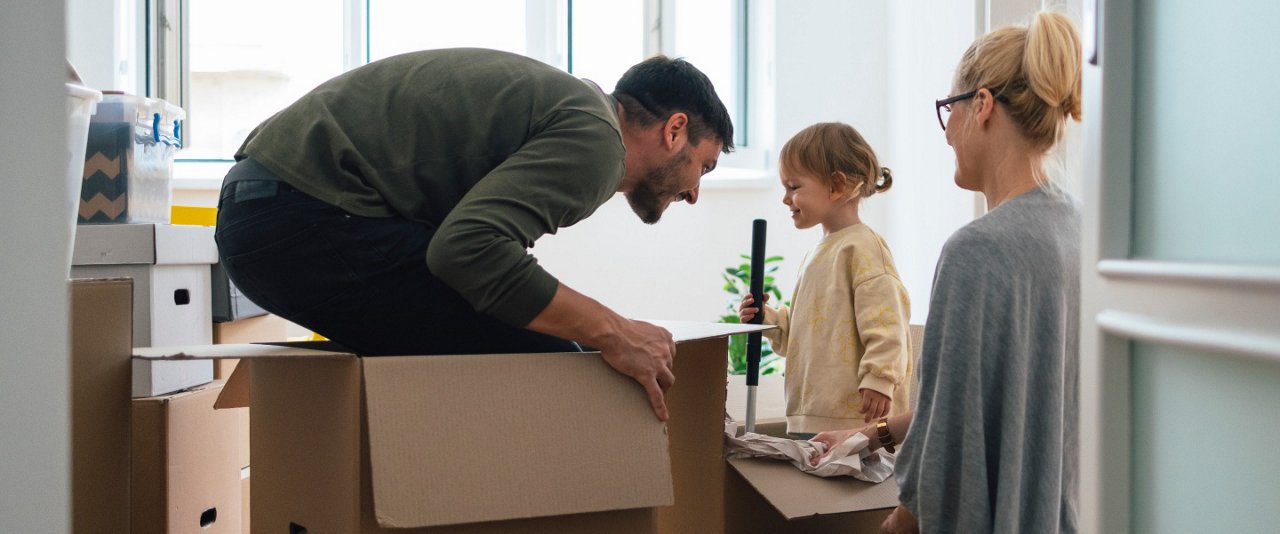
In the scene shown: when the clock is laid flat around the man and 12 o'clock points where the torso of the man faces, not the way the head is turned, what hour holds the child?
The child is roughly at 11 o'clock from the man.

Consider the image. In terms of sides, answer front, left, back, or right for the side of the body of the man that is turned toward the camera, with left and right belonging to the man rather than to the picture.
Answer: right

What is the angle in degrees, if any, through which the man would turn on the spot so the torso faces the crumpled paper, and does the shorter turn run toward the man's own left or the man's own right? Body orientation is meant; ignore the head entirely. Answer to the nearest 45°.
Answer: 0° — they already face it

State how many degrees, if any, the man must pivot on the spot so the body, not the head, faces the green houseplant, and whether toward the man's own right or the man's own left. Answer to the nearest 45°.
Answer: approximately 45° to the man's own left

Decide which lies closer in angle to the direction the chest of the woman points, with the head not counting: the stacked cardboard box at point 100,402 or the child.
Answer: the child

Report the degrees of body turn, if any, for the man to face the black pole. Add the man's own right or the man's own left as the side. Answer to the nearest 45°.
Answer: approximately 45° to the man's own left

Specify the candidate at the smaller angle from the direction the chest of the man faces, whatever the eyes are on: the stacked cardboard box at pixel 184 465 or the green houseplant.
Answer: the green houseplant

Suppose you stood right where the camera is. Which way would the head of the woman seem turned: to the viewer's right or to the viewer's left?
to the viewer's left

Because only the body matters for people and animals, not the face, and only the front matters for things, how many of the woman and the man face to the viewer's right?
1

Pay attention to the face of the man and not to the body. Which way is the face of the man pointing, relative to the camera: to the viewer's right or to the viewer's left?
to the viewer's right

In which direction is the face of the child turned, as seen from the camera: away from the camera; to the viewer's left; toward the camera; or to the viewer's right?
to the viewer's left

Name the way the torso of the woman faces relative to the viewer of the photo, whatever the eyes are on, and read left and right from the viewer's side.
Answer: facing away from the viewer and to the left of the viewer

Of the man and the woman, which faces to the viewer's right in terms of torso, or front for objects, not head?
the man
